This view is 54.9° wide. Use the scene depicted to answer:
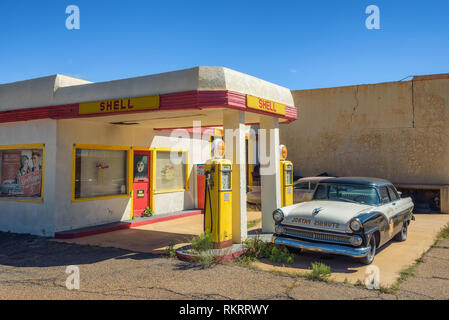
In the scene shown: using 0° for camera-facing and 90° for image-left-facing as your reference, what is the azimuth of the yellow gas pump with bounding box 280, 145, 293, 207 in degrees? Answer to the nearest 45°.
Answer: approximately 315°

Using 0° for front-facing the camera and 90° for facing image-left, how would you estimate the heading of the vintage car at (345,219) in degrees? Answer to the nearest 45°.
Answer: approximately 45°

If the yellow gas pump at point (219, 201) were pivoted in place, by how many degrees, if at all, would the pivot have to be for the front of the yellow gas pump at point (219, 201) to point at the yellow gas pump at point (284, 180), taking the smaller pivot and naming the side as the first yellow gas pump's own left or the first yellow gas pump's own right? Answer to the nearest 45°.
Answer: approximately 90° to the first yellow gas pump's own left

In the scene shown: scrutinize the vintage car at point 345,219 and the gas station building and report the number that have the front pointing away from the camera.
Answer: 0

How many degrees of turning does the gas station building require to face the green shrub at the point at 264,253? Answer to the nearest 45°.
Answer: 0° — it already faces it

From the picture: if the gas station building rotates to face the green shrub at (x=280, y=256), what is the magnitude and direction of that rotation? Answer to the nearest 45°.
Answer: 0° — it already faces it

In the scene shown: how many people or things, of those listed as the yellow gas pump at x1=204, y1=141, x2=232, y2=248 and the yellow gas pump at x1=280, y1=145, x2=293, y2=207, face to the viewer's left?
0
